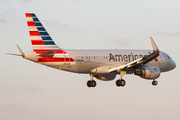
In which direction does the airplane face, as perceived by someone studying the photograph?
facing away from the viewer and to the right of the viewer
